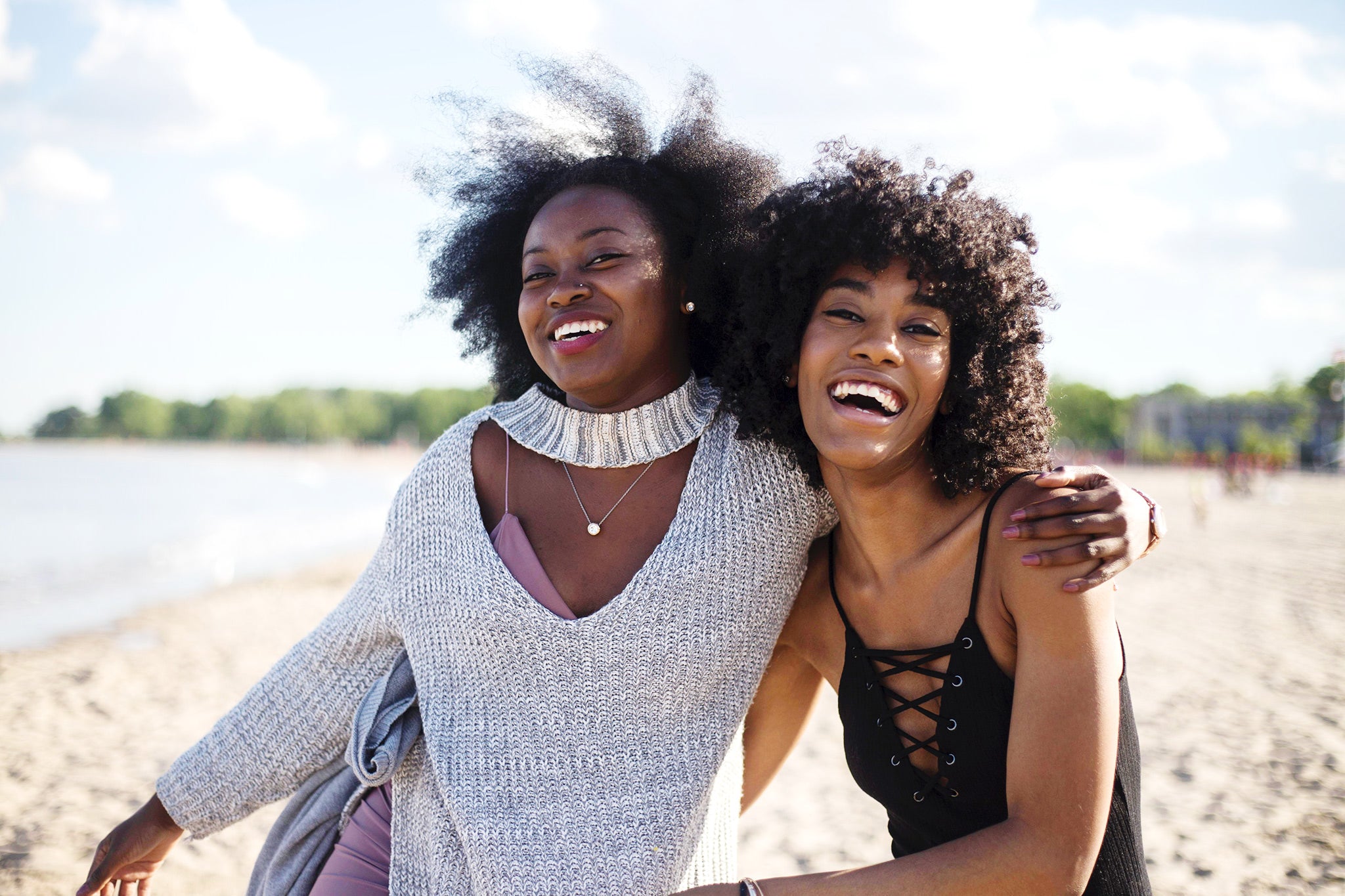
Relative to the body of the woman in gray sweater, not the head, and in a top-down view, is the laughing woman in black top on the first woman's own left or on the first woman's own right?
on the first woman's own left

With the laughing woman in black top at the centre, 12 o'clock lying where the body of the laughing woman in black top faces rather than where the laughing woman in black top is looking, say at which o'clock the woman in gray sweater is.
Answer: The woman in gray sweater is roughly at 2 o'clock from the laughing woman in black top.

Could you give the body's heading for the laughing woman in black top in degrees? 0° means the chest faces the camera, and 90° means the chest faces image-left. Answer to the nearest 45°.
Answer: approximately 45°

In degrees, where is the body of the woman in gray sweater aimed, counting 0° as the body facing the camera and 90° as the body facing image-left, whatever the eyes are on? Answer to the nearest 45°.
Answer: approximately 0°
